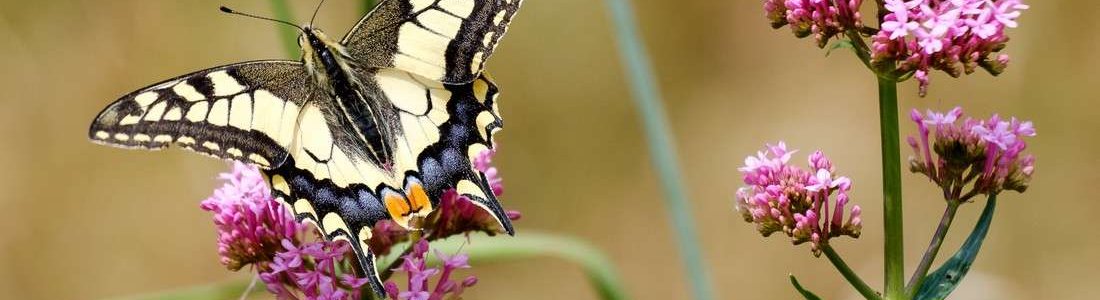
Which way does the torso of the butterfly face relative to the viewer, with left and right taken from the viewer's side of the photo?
facing away from the viewer and to the left of the viewer
